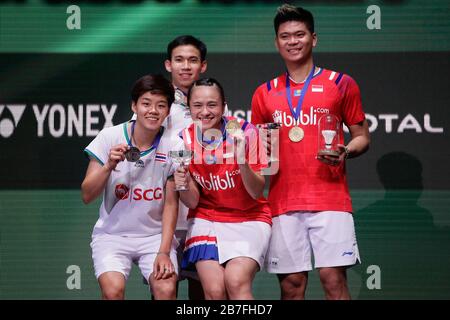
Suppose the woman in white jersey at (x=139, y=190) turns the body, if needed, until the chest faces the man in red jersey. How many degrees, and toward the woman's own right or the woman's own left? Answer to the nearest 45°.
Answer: approximately 90° to the woman's own left

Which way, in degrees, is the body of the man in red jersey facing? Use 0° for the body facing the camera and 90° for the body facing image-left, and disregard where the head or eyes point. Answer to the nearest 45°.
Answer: approximately 0°
